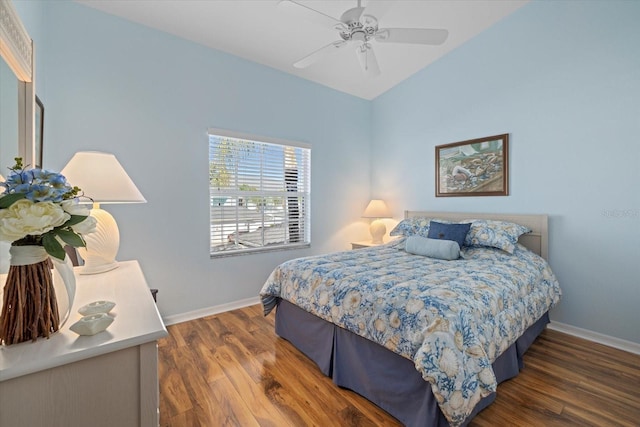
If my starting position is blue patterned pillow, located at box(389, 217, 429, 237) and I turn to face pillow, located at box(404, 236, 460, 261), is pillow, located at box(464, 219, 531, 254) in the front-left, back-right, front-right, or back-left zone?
front-left

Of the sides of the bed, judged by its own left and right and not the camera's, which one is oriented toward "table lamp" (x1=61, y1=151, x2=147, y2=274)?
front

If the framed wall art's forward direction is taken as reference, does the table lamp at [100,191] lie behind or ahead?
ahead

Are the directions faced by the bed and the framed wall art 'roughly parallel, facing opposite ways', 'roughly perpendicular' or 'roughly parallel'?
roughly parallel

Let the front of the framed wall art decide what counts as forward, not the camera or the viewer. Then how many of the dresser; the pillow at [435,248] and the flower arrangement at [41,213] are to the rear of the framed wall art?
0

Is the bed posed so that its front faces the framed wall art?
no

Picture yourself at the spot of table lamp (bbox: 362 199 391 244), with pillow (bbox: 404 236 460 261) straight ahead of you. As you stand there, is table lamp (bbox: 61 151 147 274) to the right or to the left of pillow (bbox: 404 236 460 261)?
right

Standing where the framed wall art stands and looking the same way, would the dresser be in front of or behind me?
in front

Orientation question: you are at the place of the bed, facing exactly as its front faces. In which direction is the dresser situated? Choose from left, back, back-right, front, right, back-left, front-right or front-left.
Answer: front

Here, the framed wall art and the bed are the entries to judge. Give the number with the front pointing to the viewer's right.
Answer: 0

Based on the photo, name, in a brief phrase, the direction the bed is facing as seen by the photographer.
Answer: facing the viewer and to the left of the viewer

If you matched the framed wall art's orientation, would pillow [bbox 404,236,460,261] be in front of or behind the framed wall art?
in front

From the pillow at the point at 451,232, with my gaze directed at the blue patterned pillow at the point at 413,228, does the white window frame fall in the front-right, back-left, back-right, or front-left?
front-left
